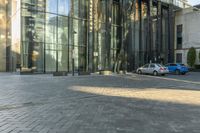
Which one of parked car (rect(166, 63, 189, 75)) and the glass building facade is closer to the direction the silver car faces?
the glass building facade

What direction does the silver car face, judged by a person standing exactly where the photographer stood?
facing away from the viewer and to the left of the viewer

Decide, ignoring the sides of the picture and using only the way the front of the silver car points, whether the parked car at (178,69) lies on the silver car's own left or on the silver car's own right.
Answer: on the silver car's own right
